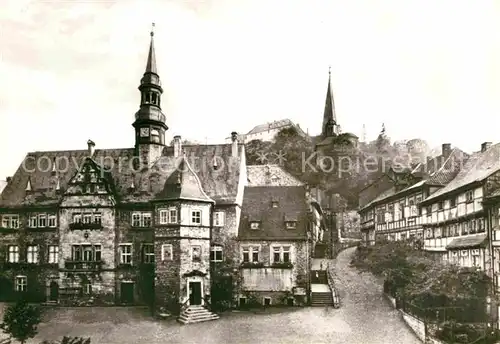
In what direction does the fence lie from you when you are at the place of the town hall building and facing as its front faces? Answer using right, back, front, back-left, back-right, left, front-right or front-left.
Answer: front-left

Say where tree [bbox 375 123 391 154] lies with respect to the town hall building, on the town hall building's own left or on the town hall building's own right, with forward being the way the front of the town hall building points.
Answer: on the town hall building's own left

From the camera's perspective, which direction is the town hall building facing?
toward the camera

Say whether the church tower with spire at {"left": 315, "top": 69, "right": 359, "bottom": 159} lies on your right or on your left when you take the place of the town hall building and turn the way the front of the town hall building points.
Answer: on your left
